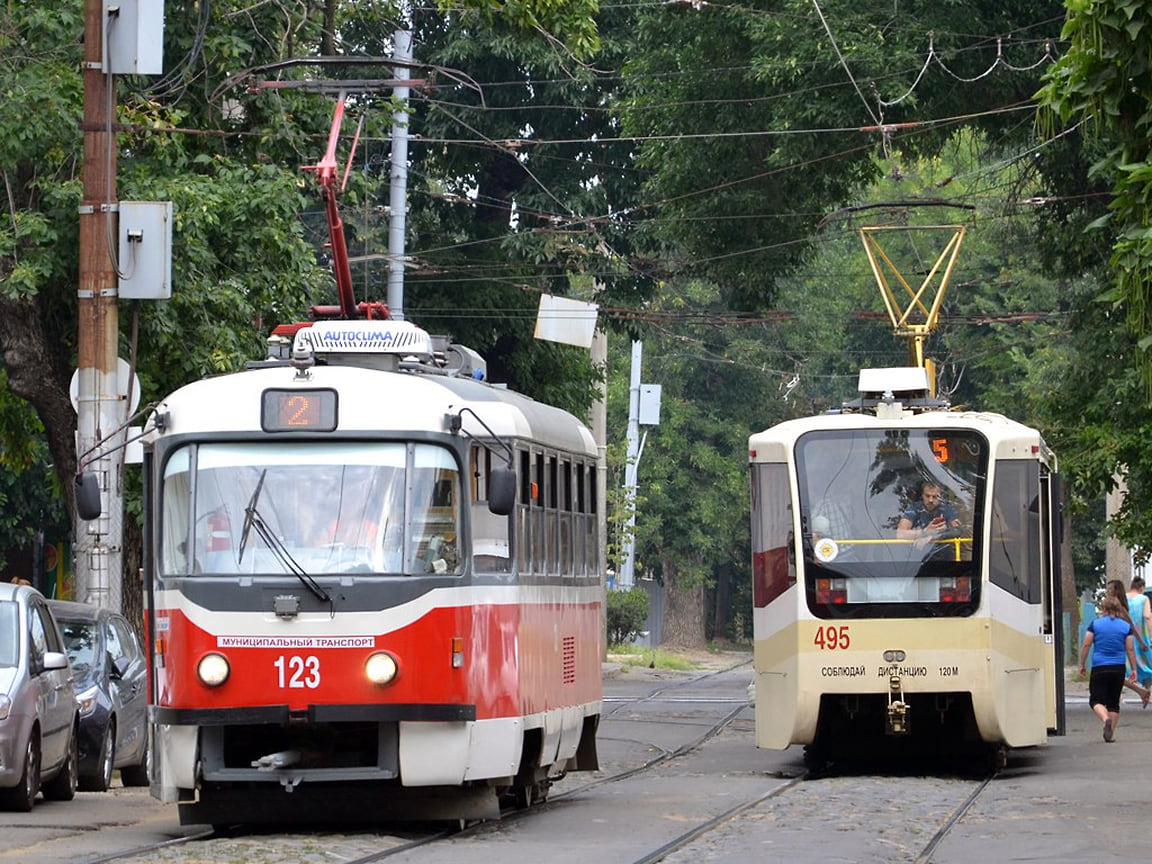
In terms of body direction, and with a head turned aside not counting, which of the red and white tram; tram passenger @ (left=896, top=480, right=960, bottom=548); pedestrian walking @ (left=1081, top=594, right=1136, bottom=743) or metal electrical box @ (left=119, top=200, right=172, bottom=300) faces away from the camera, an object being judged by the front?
the pedestrian walking

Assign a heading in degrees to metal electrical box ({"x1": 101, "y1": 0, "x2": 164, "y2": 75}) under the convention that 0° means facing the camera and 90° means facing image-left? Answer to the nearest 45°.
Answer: approximately 315°

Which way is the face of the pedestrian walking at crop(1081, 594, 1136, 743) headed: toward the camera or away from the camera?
away from the camera

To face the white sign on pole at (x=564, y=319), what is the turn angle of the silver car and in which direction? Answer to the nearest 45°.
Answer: approximately 135° to its left

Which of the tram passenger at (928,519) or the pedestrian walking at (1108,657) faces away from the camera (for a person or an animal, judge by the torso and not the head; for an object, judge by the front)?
the pedestrian walking

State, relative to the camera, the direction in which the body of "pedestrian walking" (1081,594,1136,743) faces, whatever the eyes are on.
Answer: away from the camera

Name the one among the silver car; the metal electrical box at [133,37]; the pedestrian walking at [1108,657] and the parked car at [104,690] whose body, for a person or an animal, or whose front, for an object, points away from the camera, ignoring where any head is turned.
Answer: the pedestrian walking
